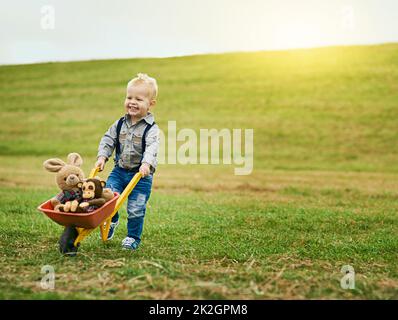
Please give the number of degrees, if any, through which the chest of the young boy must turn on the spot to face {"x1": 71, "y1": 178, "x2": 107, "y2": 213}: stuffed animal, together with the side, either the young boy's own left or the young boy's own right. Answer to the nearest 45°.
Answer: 0° — they already face it

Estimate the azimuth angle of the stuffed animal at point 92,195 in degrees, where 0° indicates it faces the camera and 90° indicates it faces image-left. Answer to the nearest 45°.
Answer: approximately 45°

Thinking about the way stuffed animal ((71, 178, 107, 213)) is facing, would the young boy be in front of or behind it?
behind

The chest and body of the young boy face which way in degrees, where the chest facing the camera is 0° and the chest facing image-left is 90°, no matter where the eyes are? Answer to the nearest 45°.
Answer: approximately 45°
